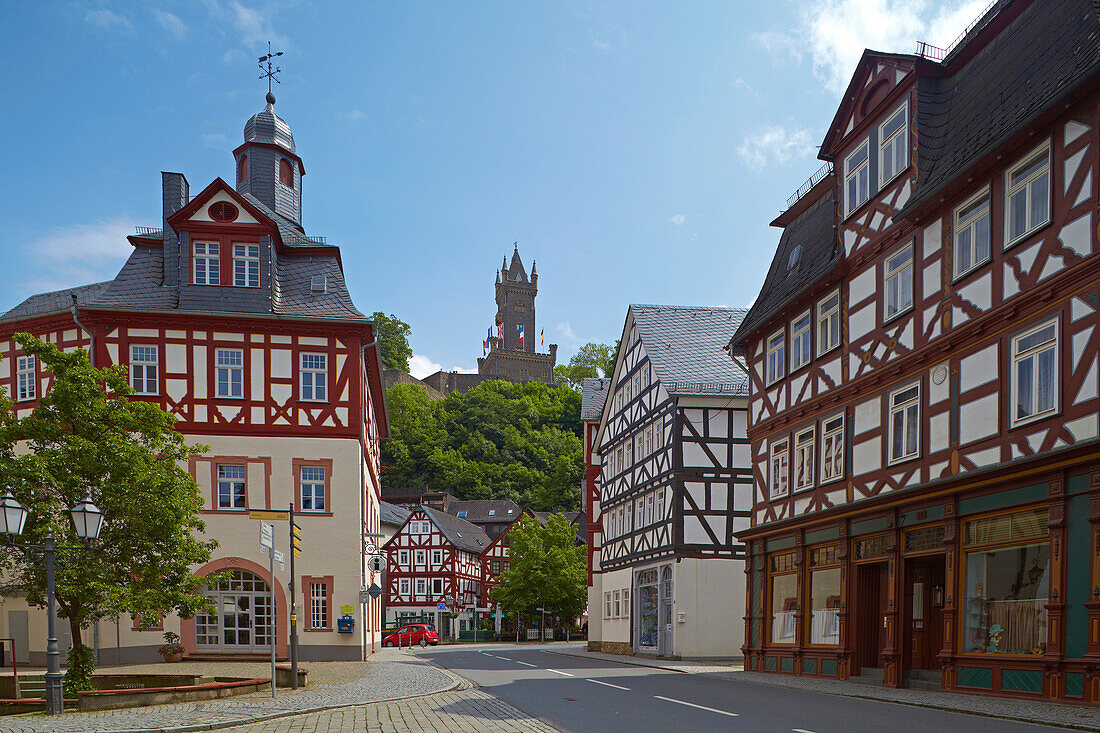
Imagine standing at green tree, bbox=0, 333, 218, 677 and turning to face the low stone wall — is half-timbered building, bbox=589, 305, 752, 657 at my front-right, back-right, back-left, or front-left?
back-left

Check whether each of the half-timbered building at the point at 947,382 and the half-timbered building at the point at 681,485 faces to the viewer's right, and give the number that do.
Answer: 0

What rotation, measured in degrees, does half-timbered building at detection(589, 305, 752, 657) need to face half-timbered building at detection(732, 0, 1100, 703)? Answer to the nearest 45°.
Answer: approximately 45° to its left

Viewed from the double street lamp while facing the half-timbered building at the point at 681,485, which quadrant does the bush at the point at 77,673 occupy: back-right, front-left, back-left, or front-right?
front-left

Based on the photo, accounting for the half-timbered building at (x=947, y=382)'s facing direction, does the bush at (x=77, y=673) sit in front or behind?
in front

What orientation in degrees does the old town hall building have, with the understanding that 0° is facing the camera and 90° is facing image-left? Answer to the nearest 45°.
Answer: approximately 0°

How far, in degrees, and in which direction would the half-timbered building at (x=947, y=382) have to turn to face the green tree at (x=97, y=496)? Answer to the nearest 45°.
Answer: approximately 45° to its right

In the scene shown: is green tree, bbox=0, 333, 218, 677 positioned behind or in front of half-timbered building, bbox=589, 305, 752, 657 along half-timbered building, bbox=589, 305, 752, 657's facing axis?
in front

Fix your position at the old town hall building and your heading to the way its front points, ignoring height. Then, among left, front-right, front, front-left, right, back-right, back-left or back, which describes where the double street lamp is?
front

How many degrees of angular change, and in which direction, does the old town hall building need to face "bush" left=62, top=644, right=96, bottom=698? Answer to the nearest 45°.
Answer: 0° — it already faces it
